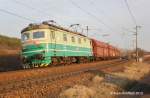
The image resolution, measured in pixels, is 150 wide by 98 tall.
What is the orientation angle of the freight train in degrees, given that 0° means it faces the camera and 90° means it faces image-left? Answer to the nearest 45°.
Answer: approximately 45°
